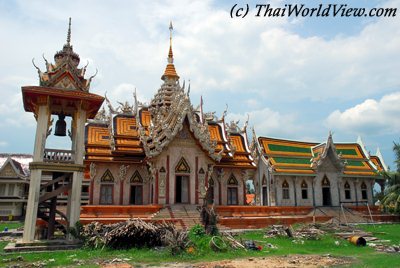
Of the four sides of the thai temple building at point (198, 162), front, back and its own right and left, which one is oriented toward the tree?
left

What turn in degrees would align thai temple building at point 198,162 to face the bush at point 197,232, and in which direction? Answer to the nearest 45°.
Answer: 0° — it already faces it

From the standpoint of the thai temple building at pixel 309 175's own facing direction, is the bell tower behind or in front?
in front

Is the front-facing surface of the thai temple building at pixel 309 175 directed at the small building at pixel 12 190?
no

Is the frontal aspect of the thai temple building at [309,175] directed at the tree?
no

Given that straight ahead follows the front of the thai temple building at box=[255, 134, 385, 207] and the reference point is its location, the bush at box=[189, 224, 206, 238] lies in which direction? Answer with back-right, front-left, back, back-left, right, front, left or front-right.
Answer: front

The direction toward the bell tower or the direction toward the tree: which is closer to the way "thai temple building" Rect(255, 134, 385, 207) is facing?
the bell tower

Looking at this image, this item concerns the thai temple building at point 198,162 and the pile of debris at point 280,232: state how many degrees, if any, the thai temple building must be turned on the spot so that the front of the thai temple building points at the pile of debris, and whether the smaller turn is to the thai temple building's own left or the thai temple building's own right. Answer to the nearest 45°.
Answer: approximately 45° to the thai temple building's own left

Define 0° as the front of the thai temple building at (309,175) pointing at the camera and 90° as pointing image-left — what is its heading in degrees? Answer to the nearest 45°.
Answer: approximately 0°

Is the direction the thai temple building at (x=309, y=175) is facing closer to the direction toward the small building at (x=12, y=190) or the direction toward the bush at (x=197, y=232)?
the bush

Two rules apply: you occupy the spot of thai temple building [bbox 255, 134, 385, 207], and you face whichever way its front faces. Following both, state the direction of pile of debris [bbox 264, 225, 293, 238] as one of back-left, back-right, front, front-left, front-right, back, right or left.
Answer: front

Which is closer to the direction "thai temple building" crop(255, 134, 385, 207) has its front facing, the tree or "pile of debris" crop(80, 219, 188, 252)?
the pile of debris

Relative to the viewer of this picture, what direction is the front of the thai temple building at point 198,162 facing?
facing the viewer

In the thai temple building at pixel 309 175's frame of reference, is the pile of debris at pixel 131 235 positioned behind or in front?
in front

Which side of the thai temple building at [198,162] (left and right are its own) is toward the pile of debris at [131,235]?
front
